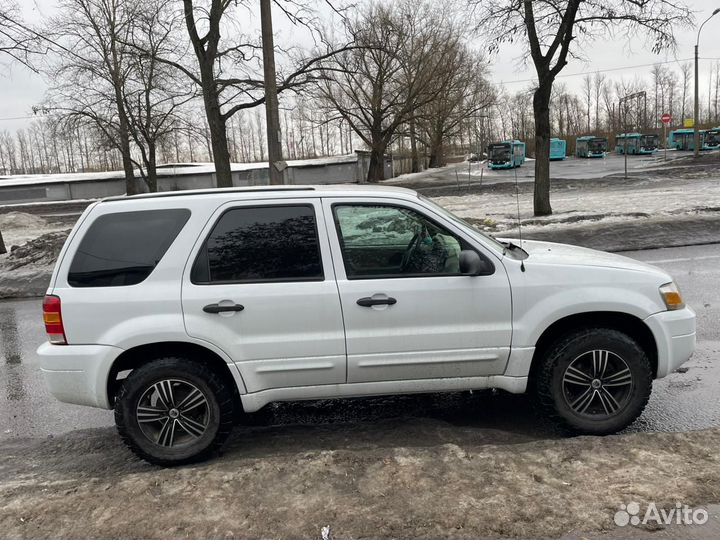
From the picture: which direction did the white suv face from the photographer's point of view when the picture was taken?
facing to the right of the viewer

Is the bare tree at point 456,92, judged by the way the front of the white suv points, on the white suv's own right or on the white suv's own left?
on the white suv's own left

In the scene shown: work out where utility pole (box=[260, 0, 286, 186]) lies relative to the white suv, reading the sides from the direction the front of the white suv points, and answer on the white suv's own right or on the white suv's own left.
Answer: on the white suv's own left

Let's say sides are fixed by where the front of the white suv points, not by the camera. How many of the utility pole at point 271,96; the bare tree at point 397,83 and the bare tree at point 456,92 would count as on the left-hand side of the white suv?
3

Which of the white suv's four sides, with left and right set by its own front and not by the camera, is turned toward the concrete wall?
left

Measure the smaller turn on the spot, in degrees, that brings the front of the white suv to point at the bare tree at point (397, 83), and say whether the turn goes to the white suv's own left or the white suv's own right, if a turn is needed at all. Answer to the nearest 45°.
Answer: approximately 90° to the white suv's own left

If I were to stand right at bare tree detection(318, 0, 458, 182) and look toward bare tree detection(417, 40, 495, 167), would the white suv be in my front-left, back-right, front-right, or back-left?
back-right
